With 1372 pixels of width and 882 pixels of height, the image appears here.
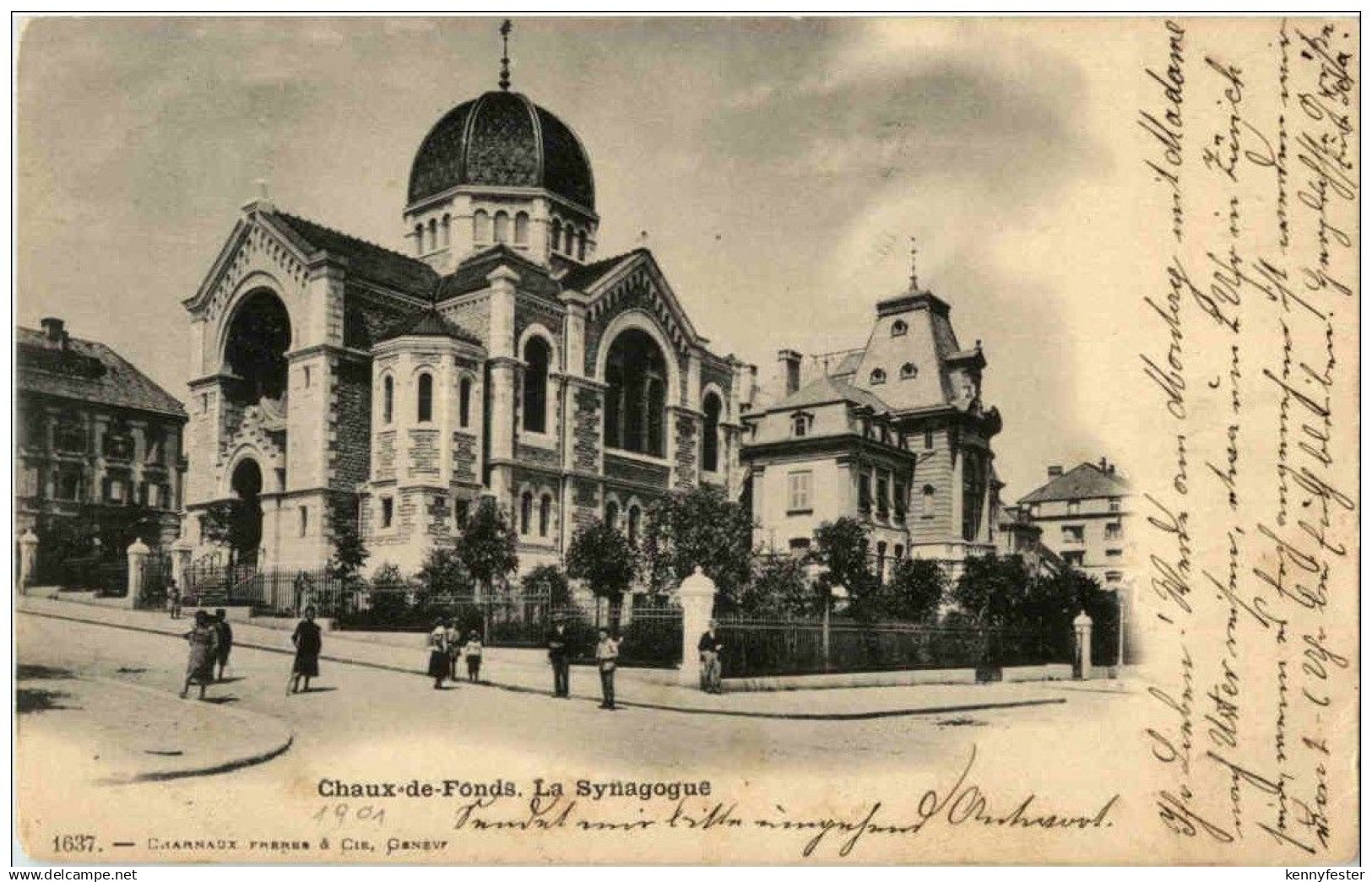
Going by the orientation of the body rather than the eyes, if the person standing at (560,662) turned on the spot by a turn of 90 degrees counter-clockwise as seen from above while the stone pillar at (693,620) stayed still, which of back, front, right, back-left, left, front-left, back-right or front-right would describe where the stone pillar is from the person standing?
front-left

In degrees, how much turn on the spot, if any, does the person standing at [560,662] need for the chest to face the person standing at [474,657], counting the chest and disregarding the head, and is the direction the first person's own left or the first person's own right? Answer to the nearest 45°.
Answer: approximately 135° to the first person's own right

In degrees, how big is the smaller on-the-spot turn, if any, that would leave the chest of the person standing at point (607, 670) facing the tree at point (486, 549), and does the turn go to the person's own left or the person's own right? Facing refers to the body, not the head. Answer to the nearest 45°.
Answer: approximately 180°
